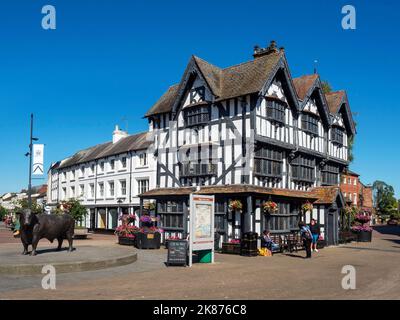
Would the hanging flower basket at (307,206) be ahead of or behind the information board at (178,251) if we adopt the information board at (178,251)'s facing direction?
behind

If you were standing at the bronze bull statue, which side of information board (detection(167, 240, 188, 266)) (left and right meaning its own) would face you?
right

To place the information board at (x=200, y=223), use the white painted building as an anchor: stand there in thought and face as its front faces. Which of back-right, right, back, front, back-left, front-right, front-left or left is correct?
front-left
